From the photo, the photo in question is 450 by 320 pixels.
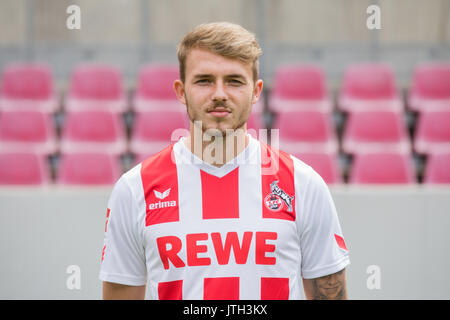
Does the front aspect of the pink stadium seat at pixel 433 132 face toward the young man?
yes

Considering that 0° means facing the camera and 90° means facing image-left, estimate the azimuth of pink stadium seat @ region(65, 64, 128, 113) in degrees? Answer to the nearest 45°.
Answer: approximately 0°

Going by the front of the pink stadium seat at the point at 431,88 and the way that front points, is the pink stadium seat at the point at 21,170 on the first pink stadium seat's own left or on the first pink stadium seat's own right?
on the first pink stadium seat's own right

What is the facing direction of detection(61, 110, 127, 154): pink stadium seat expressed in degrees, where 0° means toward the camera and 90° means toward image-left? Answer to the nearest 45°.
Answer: approximately 0°
